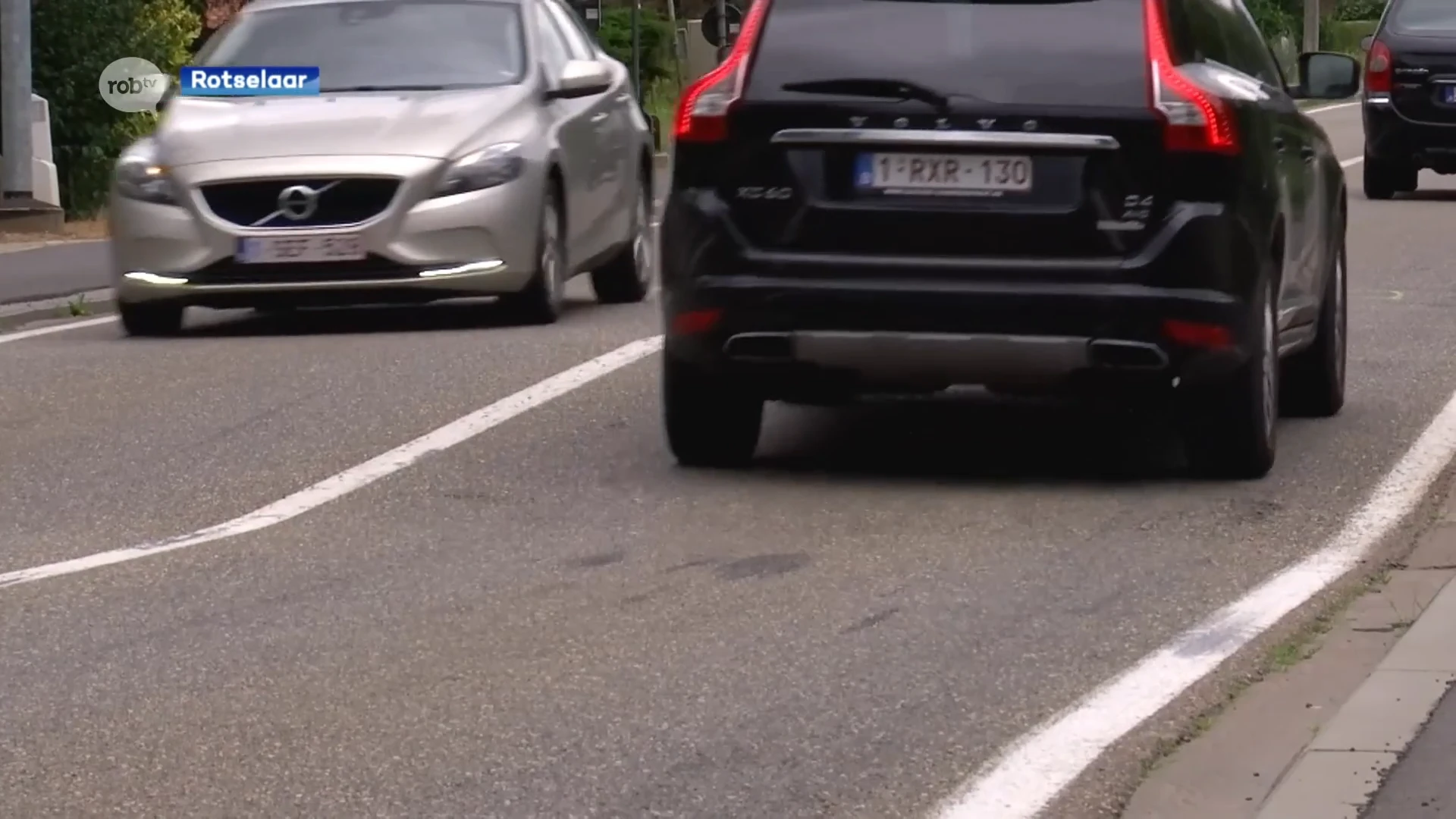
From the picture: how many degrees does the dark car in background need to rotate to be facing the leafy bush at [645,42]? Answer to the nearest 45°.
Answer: approximately 45° to its left

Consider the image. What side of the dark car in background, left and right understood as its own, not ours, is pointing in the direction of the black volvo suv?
back

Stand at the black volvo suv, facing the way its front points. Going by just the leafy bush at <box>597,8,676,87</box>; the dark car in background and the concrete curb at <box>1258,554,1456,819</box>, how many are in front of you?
2

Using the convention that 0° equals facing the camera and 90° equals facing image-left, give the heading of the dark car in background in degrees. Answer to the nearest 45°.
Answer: approximately 180°

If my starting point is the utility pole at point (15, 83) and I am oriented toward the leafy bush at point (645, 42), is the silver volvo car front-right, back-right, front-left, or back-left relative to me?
back-right

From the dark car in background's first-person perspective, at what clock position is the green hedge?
The green hedge is roughly at 9 o'clock from the dark car in background.

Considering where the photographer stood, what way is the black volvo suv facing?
facing away from the viewer

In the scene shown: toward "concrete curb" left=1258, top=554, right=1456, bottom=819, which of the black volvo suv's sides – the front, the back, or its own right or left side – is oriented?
back

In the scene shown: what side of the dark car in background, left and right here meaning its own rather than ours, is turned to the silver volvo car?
back

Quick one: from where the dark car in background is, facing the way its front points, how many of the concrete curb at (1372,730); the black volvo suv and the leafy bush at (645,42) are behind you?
2
